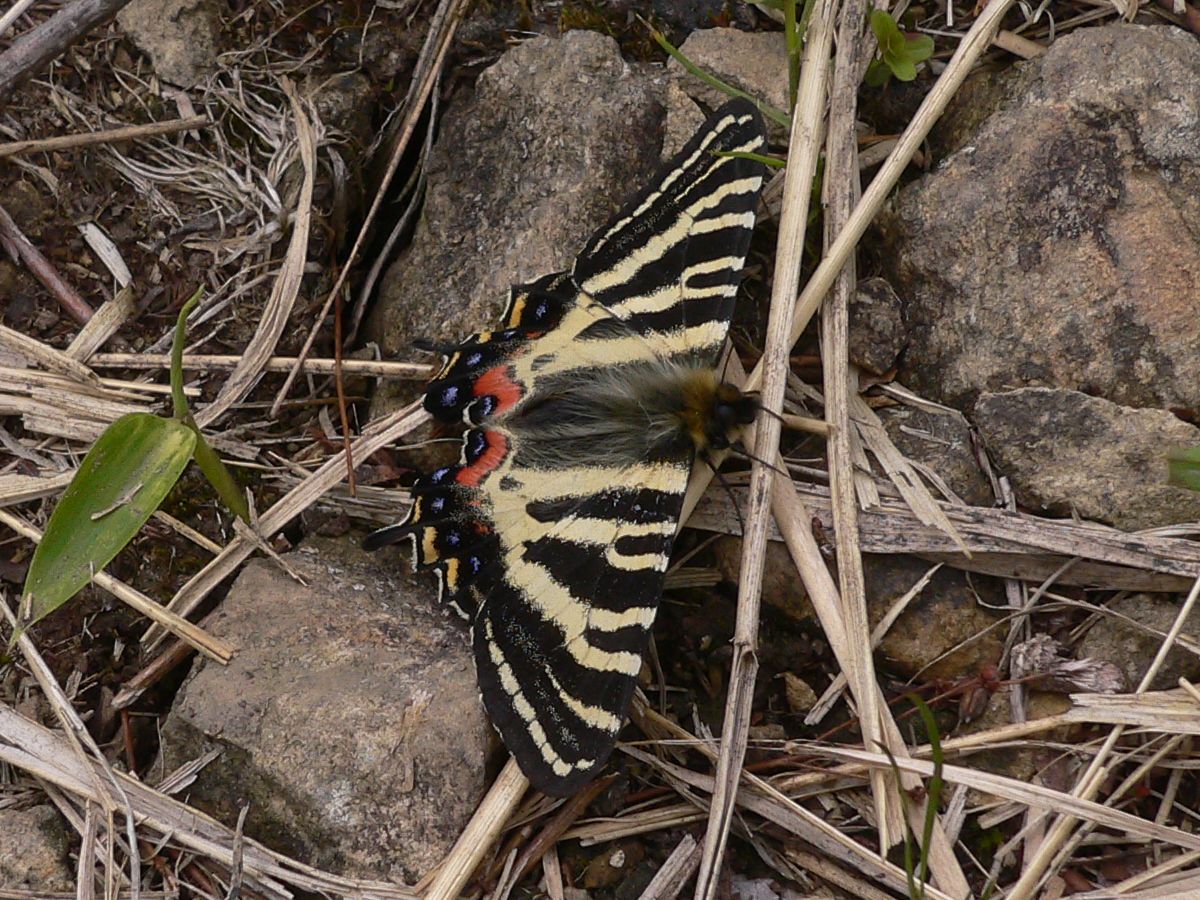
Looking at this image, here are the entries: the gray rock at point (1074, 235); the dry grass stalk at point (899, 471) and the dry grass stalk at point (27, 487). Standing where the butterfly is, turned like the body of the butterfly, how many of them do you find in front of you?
2

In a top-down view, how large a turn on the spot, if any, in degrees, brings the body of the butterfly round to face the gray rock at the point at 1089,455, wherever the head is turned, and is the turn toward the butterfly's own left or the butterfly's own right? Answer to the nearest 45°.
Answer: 0° — it already faces it

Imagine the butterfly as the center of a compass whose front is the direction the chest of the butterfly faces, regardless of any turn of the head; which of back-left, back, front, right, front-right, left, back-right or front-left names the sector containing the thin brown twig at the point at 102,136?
back-left

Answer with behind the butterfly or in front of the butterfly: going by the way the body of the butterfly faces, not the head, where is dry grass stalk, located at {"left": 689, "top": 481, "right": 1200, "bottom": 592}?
in front

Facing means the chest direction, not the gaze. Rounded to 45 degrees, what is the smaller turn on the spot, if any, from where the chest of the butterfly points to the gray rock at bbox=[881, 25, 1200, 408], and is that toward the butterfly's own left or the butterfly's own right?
0° — it already faces it

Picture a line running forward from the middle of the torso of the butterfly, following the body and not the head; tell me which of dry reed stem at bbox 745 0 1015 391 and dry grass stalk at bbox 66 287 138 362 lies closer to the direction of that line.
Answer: the dry reed stem

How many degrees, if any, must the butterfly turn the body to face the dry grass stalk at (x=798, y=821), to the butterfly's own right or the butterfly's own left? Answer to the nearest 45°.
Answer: approximately 45° to the butterfly's own right

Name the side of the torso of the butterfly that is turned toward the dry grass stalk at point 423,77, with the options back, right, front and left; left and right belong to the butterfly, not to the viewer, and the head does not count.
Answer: left

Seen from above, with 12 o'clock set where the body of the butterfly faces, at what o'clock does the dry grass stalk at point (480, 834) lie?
The dry grass stalk is roughly at 4 o'clock from the butterfly.

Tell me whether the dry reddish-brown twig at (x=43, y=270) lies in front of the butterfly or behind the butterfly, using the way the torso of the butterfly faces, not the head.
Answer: behind

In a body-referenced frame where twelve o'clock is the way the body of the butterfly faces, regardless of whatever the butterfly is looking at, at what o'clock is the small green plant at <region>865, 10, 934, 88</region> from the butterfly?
The small green plant is roughly at 11 o'clock from the butterfly.

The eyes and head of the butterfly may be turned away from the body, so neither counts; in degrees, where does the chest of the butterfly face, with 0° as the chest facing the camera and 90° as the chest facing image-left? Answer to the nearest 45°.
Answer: approximately 270°

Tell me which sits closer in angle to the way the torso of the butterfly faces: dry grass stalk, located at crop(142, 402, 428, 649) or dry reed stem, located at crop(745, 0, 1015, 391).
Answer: the dry reed stem
